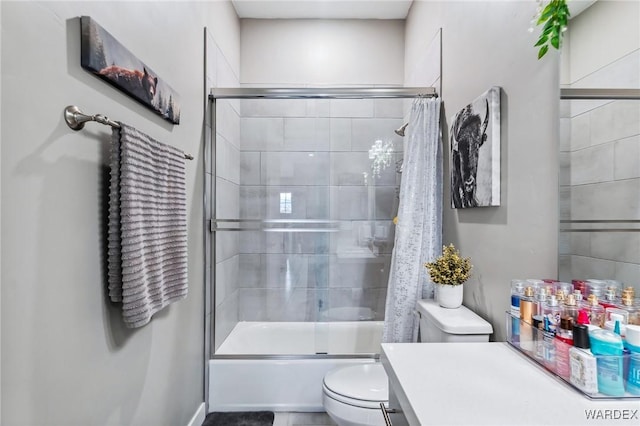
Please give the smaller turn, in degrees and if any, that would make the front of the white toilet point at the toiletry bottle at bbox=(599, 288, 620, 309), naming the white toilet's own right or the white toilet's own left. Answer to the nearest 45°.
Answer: approximately 135° to the white toilet's own left

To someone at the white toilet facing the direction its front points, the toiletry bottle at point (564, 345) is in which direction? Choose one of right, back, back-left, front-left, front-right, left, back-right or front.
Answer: back-left

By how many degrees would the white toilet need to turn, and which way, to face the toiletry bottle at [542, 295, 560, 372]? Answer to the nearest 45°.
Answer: approximately 135° to its left

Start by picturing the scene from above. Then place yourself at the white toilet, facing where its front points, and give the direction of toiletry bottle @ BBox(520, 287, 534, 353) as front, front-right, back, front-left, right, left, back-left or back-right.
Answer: back-left

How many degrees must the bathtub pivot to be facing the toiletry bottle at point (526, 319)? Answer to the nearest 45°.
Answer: approximately 45° to its left

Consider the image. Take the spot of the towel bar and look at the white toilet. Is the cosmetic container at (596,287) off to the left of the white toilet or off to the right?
right
